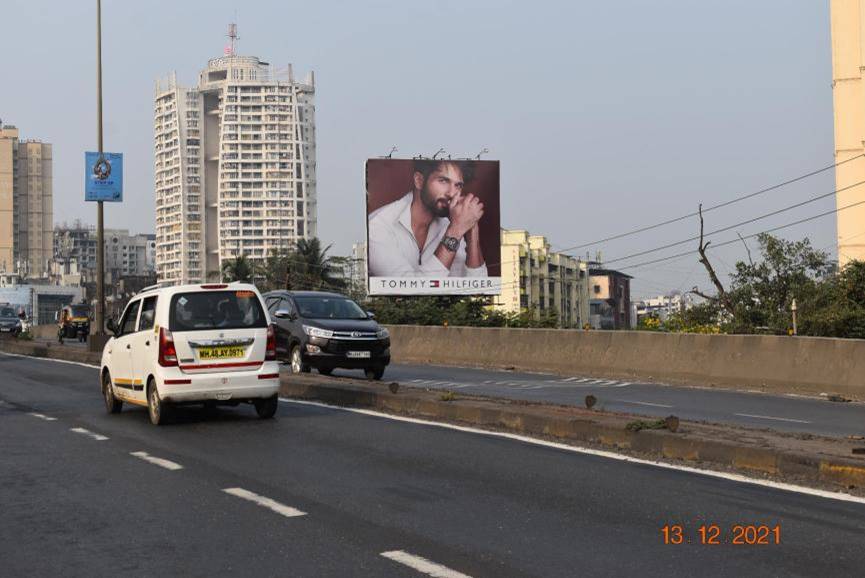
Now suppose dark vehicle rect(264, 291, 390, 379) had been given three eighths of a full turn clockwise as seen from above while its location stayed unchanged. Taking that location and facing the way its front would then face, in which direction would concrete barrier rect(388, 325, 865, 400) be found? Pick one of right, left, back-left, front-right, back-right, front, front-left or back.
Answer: back

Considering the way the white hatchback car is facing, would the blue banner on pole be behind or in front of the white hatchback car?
in front

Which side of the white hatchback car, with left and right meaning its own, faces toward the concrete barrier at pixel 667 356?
right

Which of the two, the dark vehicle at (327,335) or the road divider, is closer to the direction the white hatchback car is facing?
the dark vehicle

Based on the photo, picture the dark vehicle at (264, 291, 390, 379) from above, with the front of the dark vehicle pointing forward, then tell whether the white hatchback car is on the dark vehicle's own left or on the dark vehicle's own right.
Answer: on the dark vehicle's own right

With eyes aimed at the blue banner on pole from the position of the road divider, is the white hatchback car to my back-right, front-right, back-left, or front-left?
front-left

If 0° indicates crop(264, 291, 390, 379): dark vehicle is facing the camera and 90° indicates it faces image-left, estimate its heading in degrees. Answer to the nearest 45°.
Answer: approximately 315°

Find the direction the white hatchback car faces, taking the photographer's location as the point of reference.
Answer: facing away from the viewer and to the left of the viewer

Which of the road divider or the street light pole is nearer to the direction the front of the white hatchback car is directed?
the street light pole

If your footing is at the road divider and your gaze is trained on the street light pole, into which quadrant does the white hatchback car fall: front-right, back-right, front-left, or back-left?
front-left

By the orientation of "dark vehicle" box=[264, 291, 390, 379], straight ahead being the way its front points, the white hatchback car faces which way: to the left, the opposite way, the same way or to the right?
the opposite way

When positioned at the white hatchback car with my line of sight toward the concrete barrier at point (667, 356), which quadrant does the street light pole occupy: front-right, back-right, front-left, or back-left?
front-left
